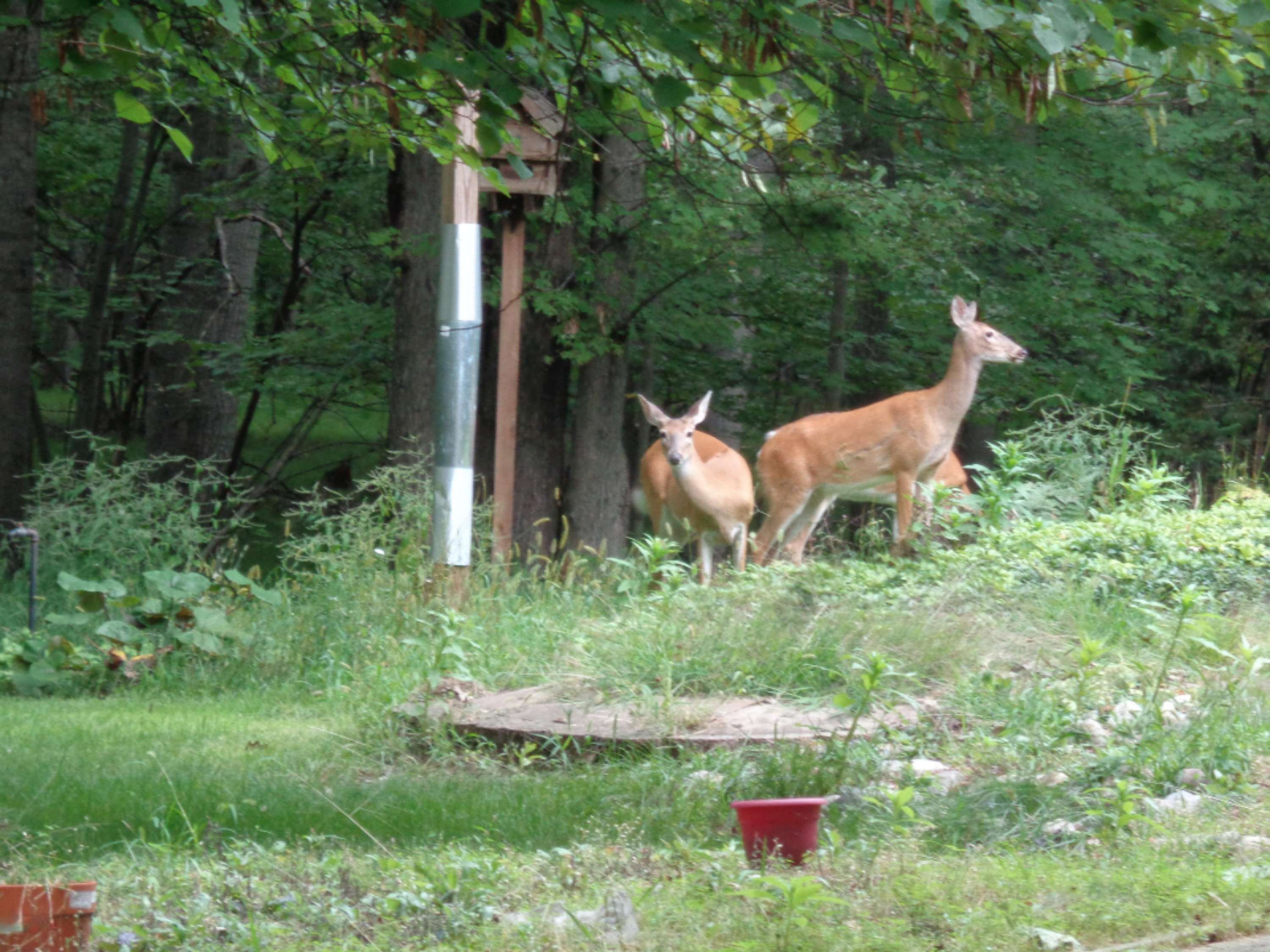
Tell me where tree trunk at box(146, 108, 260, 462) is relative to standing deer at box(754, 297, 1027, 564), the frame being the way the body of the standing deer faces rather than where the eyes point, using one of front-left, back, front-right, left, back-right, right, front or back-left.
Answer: back-left

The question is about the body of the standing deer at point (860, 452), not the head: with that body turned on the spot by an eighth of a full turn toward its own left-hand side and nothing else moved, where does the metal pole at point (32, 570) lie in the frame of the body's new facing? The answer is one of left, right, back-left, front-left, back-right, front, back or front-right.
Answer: back

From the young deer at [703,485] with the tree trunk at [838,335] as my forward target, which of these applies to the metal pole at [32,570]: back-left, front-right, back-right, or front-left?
back-left

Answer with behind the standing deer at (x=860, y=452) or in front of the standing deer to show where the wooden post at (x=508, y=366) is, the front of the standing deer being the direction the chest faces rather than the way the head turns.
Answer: behind

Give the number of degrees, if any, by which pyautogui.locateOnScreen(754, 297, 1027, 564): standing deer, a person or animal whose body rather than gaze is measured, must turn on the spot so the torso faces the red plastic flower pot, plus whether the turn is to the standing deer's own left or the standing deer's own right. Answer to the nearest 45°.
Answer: approximately 90° to the standing deer's own right

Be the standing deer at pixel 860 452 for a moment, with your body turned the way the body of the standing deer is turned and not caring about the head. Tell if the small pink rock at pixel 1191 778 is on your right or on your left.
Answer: on your right

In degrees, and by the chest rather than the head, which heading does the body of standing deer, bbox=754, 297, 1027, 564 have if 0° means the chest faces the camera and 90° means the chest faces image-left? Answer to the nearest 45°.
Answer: approximately 270°

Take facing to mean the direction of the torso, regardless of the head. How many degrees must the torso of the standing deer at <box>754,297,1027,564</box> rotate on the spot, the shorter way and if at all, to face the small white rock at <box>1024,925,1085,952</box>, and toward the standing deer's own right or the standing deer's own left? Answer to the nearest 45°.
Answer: approximately 90° to the standing deer's own right

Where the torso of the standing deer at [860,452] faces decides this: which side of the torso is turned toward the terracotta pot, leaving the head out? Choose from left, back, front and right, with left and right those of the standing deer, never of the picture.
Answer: right

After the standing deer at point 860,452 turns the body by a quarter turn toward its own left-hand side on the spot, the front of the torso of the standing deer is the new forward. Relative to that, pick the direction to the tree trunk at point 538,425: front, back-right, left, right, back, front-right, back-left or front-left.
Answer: front-left

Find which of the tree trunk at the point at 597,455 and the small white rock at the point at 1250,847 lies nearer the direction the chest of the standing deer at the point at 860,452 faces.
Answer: the small white rock
